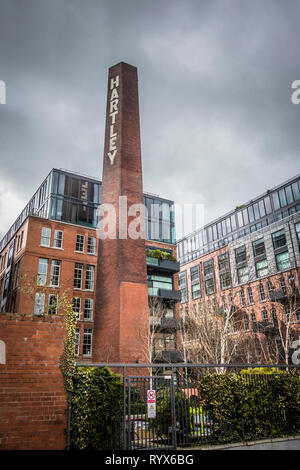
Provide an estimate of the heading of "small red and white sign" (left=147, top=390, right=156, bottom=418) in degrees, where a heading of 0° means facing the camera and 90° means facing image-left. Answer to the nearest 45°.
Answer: approximately 0°

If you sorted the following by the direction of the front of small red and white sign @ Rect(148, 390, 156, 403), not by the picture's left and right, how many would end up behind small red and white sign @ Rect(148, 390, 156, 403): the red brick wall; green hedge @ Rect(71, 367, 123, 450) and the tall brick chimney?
1

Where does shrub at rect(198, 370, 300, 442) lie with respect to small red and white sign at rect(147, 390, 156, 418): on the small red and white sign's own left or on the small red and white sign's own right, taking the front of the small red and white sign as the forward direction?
on the small red and white sign's own left

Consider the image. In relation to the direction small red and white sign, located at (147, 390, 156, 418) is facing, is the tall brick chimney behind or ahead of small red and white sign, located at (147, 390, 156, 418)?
behind

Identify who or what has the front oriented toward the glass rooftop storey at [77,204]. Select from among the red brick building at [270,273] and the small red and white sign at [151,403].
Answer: the red brick building

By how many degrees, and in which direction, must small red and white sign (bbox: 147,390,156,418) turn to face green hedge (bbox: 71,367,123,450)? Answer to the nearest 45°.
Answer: approximately 45° to its right
